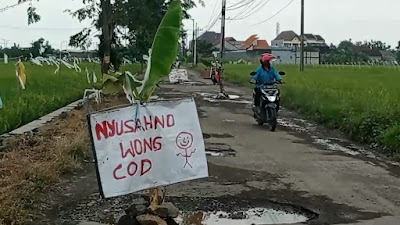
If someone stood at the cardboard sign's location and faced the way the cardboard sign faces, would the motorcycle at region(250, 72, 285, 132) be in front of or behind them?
behind

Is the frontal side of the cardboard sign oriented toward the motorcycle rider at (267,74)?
no

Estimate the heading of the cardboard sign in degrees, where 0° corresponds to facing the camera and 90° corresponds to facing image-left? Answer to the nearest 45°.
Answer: approximately 0°
